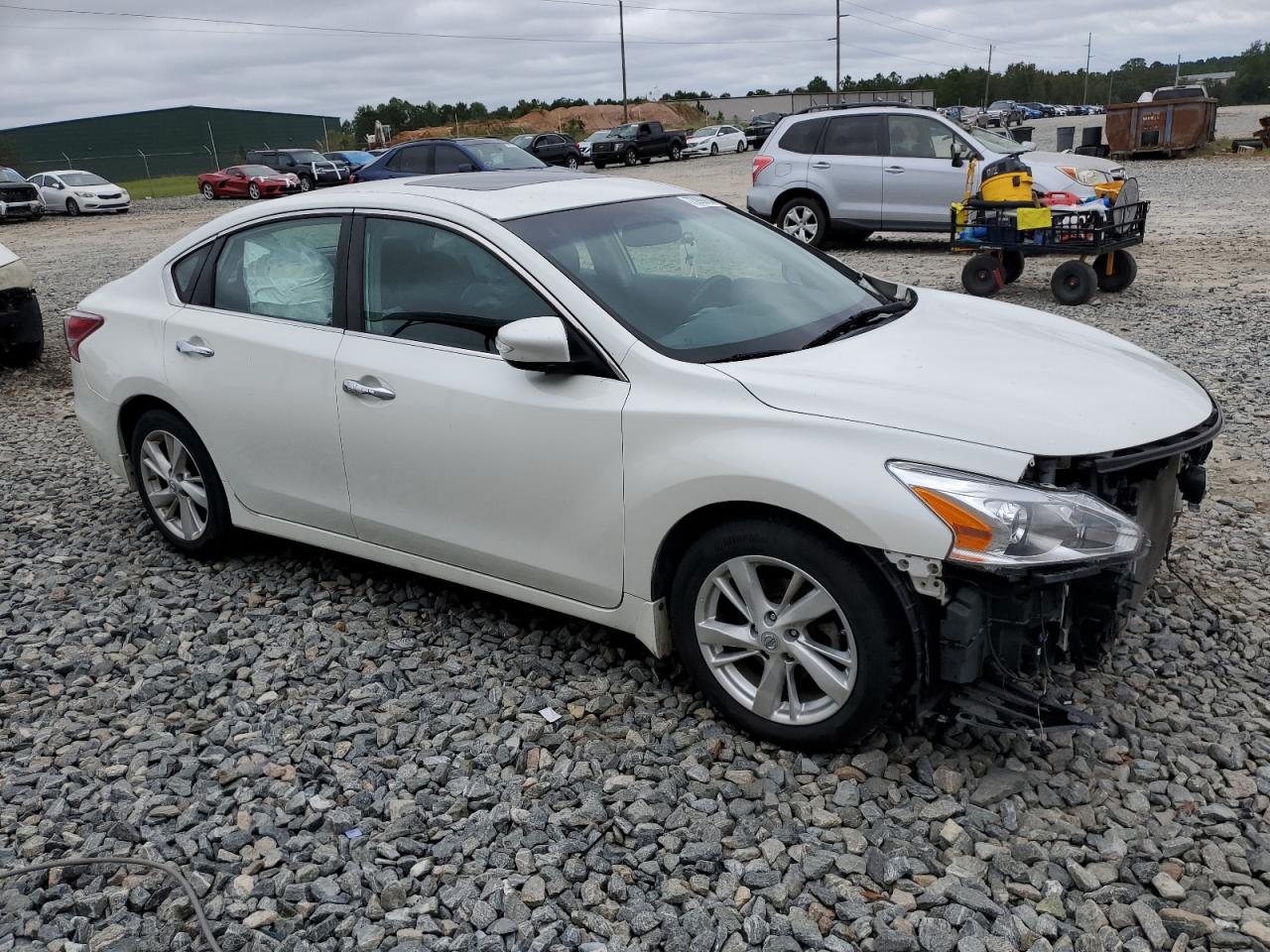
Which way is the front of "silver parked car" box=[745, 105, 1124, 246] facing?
to the viewer's right

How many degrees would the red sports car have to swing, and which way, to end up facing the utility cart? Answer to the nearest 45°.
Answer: approximately 45° to its right

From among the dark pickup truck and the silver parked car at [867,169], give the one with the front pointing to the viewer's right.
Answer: the silver parked car

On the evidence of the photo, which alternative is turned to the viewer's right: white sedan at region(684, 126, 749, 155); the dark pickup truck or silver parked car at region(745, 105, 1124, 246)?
the silver parked car

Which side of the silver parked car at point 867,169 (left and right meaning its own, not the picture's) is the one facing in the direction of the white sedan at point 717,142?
left

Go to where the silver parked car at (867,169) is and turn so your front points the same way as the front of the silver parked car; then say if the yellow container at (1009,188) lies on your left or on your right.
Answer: on your right

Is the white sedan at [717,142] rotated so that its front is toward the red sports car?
yes

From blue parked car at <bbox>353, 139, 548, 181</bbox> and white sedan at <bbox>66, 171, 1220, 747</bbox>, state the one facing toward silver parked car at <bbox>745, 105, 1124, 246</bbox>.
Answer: the blue parked car

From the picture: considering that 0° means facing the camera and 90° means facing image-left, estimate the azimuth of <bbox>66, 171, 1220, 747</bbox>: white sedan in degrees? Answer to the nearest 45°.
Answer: approximately 315°

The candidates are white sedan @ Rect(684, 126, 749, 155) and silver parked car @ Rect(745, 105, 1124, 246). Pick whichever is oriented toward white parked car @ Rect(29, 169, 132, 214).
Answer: the white sedan

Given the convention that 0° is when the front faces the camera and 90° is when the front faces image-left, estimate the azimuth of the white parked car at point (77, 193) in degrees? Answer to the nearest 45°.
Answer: approximately 315°

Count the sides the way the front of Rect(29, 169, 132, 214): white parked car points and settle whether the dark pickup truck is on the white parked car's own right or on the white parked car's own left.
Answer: on the white parked car's own left
